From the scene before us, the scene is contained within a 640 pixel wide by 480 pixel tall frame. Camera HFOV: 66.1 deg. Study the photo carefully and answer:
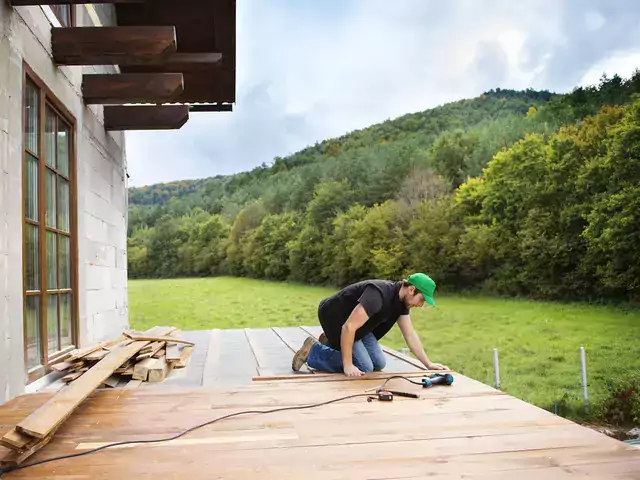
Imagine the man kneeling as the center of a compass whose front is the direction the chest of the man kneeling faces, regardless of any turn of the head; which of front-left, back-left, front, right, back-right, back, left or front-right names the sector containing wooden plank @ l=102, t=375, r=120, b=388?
back

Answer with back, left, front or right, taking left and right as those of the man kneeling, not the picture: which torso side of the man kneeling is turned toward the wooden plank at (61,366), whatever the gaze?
back

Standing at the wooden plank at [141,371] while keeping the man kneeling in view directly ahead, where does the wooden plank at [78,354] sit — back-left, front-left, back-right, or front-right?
back-left

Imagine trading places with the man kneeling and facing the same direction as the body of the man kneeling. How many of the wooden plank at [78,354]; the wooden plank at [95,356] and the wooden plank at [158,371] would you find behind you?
3

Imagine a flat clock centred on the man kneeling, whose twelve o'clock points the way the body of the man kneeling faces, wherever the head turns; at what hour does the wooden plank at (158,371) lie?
The wooden plank is roughly at 6 o'clock from the man kneeling.

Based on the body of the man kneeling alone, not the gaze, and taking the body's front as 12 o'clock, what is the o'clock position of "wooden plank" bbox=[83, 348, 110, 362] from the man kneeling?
The wooden plank is roughly at 6 o'clock from the man kneeling.

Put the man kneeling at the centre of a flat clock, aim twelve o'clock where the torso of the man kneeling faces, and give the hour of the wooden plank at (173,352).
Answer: The wooden plank is roughly at 7 o'clock from the man kneeling.

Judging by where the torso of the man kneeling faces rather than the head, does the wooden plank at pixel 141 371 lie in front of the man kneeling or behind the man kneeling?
behind

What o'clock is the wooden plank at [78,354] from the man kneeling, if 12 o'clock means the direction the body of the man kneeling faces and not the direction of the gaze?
The wooden plank is roughly at 6 o'clock from the man kneeling.

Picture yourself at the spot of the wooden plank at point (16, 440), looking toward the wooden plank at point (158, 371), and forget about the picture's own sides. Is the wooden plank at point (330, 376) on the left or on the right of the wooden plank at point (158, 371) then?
right

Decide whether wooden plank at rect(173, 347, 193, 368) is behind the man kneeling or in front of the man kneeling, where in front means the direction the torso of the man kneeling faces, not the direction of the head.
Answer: behind

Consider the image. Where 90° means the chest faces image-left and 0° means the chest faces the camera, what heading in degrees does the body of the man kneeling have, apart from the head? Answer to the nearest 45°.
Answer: approximately 270°

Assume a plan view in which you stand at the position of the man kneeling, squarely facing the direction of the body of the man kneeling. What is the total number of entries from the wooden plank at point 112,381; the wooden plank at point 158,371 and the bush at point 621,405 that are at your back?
2

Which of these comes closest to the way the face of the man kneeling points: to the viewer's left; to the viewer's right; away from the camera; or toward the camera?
to the viewer's right
